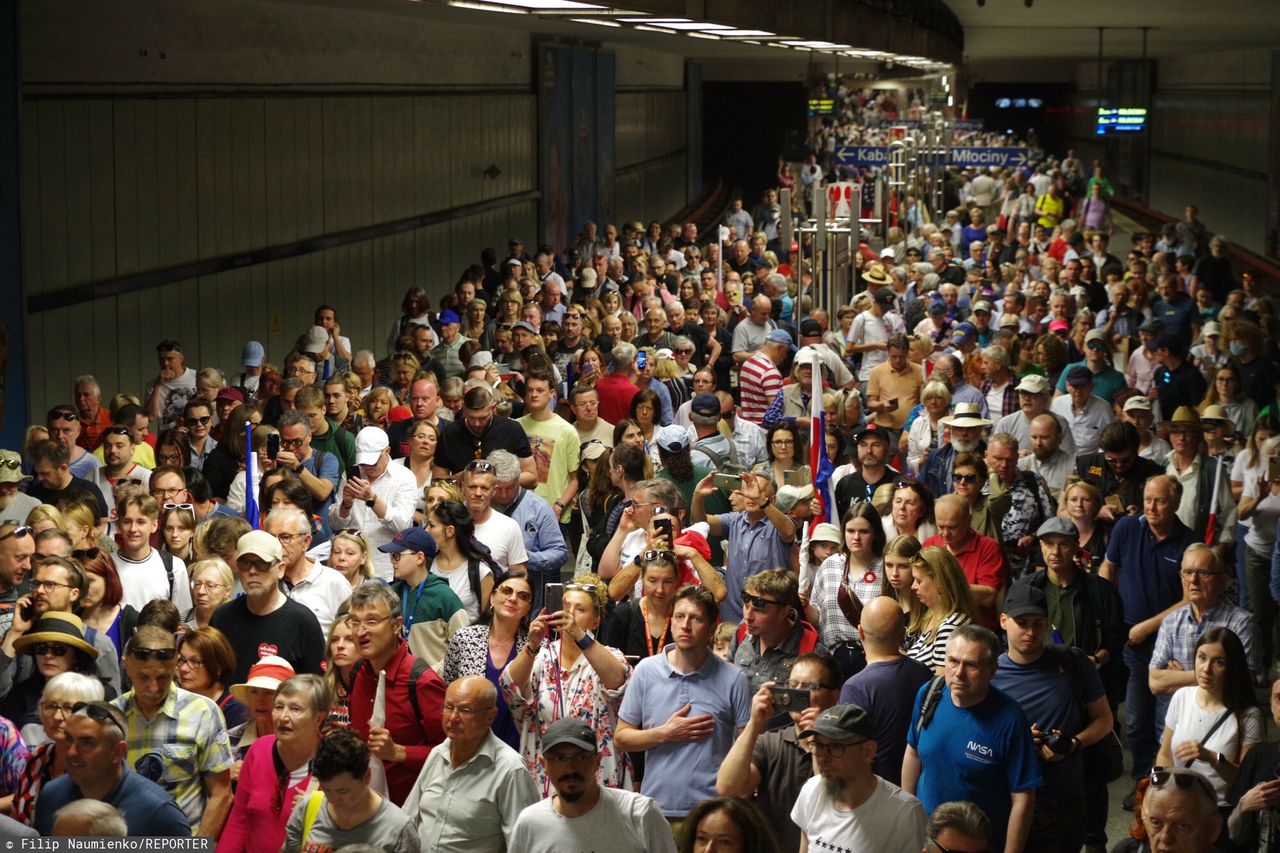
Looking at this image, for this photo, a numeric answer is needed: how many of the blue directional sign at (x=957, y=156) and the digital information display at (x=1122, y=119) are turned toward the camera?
2

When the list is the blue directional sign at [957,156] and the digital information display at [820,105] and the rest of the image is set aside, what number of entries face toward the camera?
2

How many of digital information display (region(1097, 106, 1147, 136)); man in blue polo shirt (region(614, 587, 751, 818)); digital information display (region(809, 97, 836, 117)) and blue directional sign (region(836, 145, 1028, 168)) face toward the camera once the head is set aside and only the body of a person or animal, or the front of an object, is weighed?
4

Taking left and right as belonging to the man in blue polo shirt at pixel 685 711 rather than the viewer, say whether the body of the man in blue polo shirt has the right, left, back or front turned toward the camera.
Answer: front

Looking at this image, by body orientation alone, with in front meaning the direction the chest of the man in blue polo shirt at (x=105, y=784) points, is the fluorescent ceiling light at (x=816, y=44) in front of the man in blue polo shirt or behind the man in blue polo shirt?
behind

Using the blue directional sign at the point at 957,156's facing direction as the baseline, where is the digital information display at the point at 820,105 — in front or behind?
behind

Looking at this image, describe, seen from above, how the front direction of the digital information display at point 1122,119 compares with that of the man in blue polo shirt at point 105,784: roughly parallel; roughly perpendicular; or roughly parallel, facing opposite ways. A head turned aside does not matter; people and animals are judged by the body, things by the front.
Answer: roughly parallel

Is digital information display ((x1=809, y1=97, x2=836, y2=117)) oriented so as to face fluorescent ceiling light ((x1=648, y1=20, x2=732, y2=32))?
yes

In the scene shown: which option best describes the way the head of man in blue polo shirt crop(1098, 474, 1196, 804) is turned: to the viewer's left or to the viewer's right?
to the viewer's left

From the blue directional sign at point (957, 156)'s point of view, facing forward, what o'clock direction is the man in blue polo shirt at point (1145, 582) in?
The man in blue polo shirt is roughly at 12 o'clock from the blue directional sign.

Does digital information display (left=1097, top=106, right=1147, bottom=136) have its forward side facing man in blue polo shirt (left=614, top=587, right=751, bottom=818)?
yes

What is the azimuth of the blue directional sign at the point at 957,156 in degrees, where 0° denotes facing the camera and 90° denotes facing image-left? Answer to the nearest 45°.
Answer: approximately 0°

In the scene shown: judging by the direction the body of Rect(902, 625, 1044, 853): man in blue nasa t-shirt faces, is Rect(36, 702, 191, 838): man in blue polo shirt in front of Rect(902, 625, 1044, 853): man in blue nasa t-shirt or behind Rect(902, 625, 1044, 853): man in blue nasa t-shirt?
in front

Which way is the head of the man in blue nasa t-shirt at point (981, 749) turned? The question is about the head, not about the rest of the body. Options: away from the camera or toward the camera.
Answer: toward the camera

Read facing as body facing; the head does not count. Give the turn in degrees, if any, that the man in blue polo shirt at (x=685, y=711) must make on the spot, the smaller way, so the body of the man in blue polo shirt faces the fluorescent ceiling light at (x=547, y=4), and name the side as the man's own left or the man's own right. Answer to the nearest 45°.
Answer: approximately 180°

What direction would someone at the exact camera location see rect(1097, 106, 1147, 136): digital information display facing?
facing the viewer

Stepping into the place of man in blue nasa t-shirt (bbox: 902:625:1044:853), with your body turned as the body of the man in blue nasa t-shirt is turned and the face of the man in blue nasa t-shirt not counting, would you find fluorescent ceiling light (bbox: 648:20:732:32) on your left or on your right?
on your right
